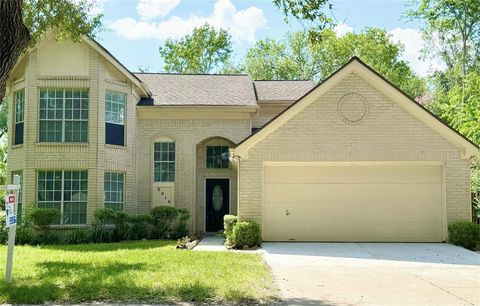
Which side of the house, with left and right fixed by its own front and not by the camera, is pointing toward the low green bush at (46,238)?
right

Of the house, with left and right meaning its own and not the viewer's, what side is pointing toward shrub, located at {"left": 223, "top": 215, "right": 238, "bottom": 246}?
front

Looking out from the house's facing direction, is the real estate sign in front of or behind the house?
in front

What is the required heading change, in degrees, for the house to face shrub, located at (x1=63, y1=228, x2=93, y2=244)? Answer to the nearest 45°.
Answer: approximately 90° to its right

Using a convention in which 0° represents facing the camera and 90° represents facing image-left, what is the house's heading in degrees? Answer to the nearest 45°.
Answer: approximately 0°

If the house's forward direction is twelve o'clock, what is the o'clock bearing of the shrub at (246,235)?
The shrub is roughly at 12 o'clock from the house.

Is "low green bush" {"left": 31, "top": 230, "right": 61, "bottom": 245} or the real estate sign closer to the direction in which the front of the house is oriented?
the real estate sign

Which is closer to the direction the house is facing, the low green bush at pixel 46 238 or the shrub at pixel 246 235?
the shrub
